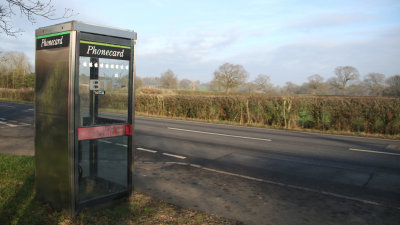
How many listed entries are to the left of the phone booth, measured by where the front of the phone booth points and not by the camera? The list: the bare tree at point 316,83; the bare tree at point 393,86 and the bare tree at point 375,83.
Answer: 3

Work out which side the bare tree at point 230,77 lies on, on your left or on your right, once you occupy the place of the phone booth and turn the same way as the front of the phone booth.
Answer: on your left

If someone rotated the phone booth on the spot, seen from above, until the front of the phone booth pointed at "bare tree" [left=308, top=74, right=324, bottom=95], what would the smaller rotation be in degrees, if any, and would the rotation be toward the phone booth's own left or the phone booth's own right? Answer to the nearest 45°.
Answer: approximately 90° to the phone booth's own left

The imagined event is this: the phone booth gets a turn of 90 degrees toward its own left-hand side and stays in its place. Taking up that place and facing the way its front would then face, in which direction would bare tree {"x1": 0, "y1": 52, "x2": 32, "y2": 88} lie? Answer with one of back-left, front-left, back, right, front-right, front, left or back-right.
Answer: front-left

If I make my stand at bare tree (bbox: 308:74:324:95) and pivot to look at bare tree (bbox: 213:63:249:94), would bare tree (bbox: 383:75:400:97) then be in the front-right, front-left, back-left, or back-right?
back-left

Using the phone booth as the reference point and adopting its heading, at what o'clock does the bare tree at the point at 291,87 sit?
The bare tree is roughly at 9 o'clock from the phone booth.

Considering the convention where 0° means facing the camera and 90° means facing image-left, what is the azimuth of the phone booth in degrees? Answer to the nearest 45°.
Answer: approximately 315°

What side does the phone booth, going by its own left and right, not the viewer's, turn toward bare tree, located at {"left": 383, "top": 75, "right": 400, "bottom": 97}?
left

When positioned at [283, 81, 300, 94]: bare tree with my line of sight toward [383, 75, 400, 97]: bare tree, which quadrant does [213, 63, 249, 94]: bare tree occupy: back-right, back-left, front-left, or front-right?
back-right

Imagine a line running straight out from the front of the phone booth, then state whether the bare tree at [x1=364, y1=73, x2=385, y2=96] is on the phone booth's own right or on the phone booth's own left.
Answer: on the phone booth's own left
